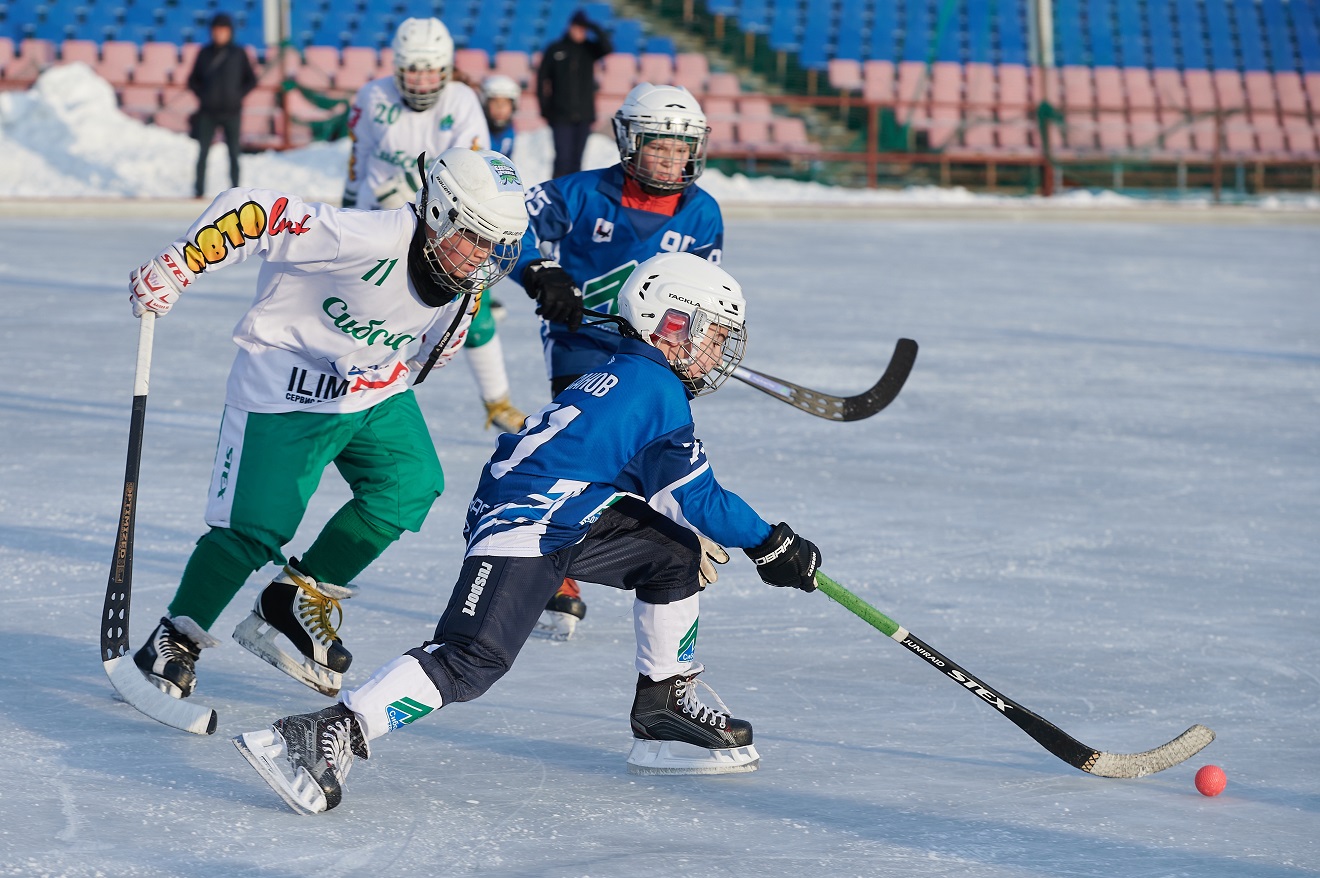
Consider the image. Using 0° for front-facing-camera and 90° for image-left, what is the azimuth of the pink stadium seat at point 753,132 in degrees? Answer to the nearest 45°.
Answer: approximately 0°

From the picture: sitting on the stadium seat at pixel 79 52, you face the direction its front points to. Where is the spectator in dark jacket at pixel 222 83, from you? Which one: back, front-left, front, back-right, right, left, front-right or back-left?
front

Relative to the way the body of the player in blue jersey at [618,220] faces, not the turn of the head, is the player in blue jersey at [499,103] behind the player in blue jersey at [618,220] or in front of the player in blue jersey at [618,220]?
behind

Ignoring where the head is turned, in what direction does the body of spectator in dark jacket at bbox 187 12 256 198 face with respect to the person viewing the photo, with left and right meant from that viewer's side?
facing the viewer

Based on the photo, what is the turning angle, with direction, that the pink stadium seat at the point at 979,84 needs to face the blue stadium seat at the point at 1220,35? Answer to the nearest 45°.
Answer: approximately 135° to its left

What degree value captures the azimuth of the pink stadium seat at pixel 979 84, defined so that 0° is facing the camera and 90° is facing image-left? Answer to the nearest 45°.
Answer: approximately 0°

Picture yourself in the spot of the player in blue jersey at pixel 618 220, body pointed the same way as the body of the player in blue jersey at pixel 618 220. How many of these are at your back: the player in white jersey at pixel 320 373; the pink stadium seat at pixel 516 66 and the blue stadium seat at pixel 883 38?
2

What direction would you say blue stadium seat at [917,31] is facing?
toward the camera

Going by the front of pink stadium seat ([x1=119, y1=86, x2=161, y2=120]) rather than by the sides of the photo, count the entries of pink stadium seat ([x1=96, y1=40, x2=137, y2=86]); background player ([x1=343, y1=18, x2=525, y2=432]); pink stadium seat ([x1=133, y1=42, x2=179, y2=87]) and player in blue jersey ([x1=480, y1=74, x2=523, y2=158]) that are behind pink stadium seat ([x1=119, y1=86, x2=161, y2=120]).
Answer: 2

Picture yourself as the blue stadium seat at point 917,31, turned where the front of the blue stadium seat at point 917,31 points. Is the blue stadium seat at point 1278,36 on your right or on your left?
on your left

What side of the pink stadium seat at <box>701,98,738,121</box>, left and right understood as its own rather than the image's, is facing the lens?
front

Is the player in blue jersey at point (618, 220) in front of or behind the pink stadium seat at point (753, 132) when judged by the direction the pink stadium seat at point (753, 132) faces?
in front

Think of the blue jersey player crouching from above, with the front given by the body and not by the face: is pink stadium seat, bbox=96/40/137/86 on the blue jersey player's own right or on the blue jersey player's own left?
on the blue jersey player's own left

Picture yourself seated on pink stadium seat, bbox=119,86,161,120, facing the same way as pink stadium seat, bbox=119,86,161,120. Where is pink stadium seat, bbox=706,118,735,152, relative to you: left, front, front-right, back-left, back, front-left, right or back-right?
left

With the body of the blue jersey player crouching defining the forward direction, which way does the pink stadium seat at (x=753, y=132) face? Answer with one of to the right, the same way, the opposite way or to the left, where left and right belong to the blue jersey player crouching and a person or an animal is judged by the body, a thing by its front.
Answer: to the right
